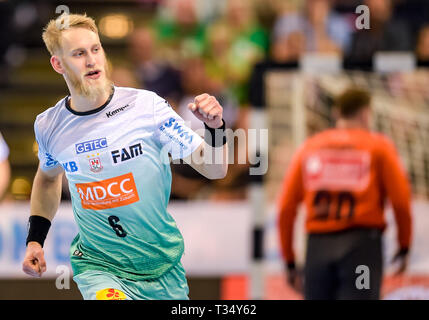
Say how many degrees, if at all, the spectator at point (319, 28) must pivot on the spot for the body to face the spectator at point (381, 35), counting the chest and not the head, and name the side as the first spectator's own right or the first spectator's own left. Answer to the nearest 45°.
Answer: approximately 90° to the first spectator's own left

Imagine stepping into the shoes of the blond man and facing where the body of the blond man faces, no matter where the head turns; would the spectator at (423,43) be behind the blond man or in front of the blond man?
behind

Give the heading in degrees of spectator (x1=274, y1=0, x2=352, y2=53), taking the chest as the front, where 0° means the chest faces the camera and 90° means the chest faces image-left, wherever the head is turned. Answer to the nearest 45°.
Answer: approximately 0°

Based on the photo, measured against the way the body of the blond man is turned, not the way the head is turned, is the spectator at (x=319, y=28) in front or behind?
behind

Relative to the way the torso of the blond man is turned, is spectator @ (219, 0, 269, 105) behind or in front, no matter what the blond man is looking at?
behind

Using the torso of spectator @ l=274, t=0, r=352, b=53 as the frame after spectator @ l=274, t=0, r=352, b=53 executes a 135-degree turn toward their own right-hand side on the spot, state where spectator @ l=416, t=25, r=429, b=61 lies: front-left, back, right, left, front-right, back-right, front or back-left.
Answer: back-right

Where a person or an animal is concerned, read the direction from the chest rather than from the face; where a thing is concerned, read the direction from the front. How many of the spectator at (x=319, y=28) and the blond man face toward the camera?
2

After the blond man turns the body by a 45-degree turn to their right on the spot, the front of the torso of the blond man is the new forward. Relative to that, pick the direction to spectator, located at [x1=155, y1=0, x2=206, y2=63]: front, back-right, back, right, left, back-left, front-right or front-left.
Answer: back-right

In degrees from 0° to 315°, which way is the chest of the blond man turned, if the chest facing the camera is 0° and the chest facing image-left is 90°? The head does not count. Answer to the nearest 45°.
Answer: approximately 0°

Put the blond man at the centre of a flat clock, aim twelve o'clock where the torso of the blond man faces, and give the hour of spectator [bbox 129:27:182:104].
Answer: The spectator is roughly at 6 o'clock from the blond man.
